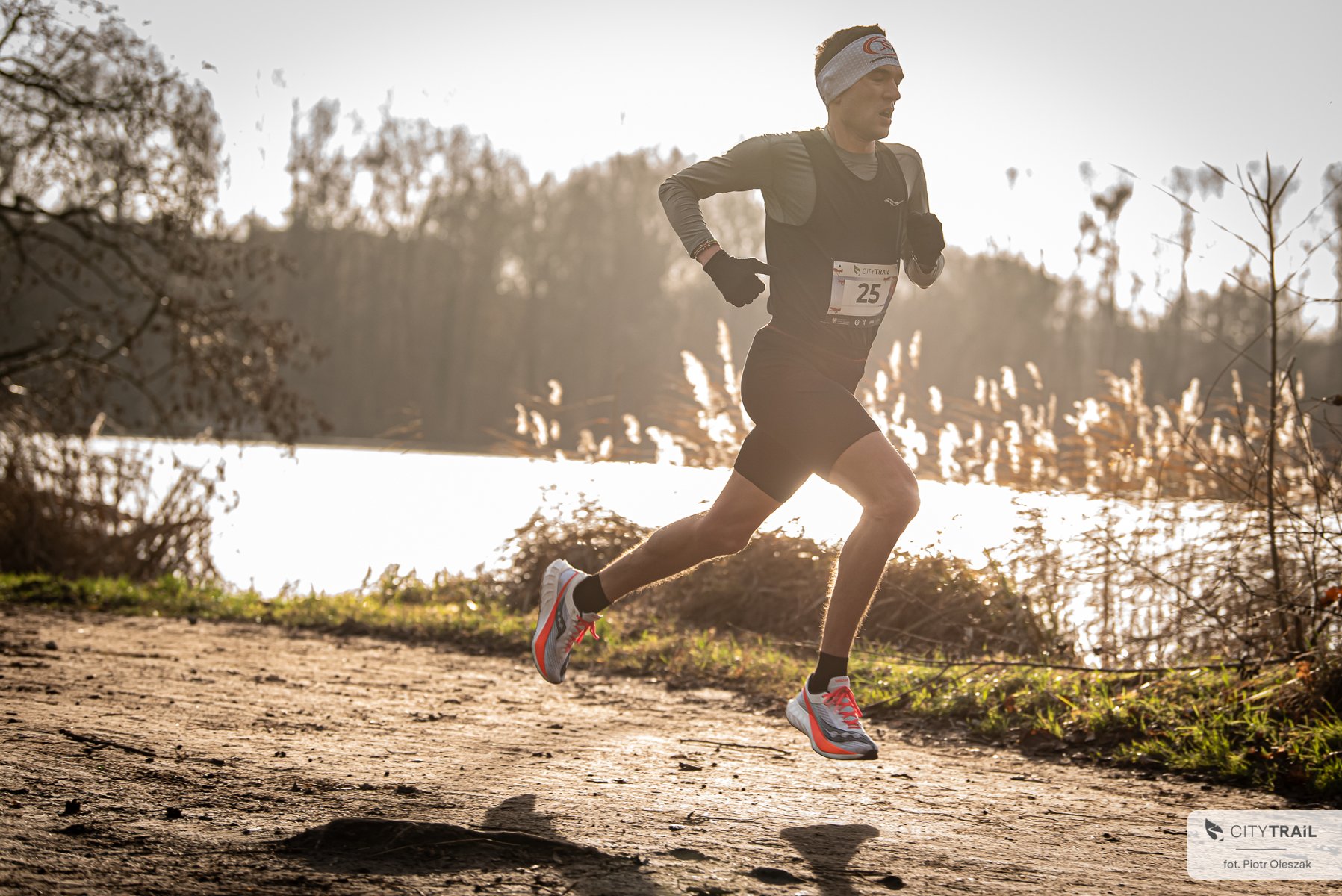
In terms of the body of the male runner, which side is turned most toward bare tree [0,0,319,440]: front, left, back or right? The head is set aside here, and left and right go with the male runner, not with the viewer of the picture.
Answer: back

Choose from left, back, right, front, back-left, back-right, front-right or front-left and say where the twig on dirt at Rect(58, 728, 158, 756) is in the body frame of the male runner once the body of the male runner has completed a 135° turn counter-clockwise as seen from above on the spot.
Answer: left

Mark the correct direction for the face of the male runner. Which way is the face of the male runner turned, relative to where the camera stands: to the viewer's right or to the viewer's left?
to the viewer's right

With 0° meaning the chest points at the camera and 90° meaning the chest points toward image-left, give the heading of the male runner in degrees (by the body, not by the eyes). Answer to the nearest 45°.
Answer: approximately 315°

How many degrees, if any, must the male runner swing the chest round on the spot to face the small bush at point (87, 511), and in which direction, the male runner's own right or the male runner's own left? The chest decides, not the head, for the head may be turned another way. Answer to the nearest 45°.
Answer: approximately 180°
